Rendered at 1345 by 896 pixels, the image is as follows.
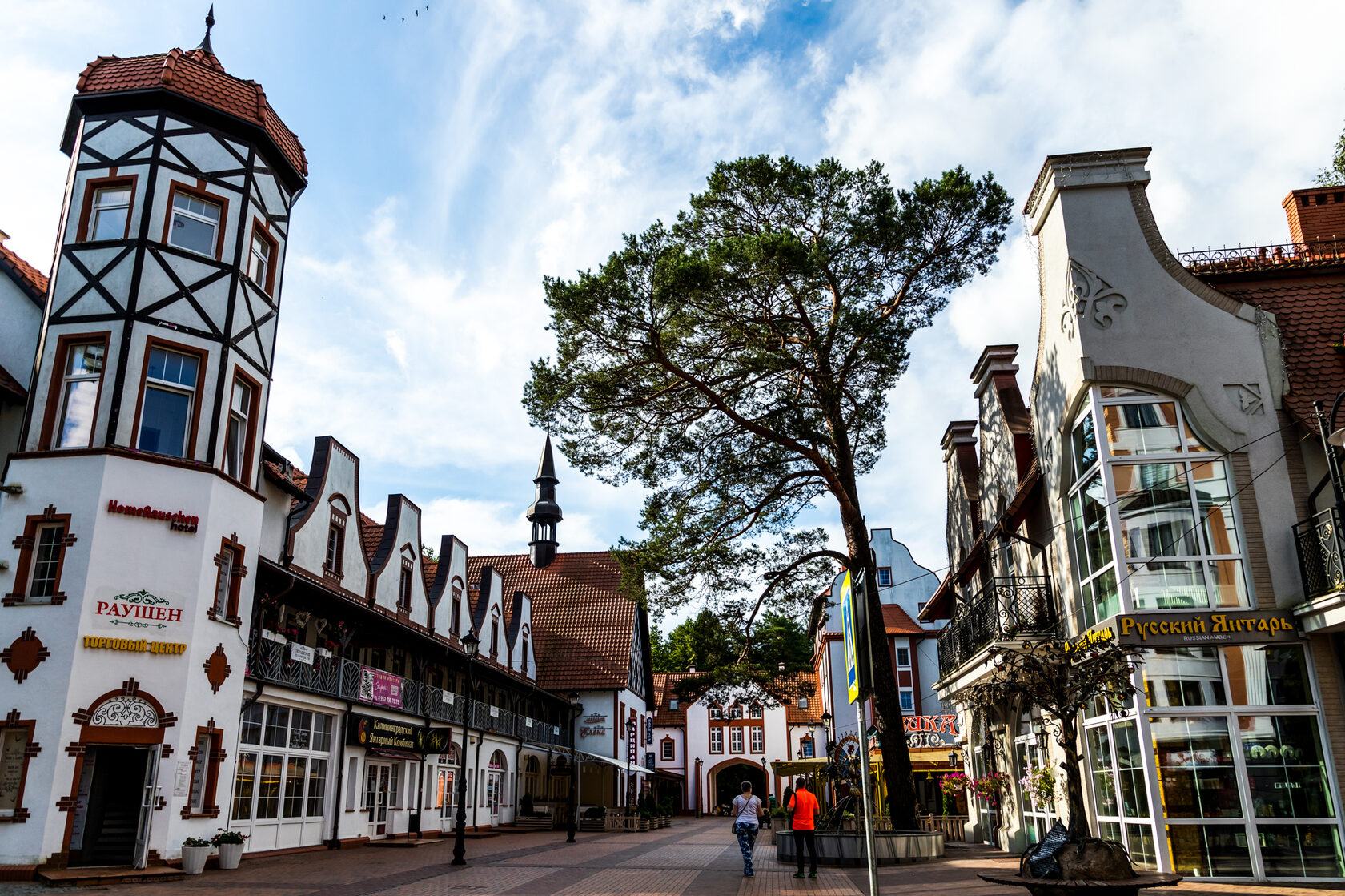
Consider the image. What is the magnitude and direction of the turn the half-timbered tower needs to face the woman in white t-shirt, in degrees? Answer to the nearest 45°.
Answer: approximately 90° to its left

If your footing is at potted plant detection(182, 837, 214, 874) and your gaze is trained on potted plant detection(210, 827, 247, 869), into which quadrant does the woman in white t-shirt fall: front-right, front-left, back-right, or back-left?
front-right

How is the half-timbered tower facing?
toward the camera

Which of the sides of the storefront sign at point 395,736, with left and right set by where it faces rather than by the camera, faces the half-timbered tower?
right

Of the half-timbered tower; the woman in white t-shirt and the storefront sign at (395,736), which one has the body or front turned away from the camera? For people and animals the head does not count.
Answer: the woman in white t-shirt

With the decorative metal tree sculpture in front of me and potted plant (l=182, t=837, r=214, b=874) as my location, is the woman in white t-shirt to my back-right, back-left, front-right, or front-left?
front-left

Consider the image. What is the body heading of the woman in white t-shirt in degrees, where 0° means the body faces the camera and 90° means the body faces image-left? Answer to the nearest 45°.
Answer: approximately 180°

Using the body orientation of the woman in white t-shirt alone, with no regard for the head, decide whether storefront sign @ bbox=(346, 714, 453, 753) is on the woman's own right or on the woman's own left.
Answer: on the woman's own left

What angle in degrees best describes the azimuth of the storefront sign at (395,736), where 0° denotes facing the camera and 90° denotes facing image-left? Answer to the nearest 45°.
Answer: approximately 315°

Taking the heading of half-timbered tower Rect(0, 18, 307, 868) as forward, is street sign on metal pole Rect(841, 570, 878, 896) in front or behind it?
in front

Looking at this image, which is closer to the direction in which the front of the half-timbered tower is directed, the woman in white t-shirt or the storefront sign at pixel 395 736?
the woman in white t-shirt

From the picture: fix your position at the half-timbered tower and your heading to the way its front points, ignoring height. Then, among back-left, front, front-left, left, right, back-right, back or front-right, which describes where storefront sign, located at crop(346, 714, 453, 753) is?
back-left

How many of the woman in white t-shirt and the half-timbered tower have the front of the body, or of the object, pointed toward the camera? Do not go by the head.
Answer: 1
